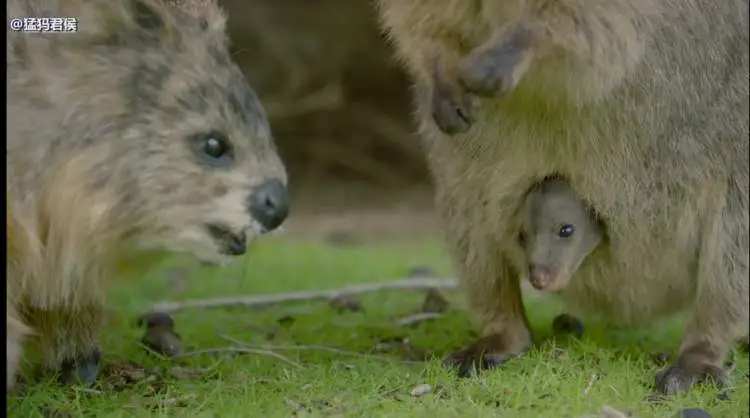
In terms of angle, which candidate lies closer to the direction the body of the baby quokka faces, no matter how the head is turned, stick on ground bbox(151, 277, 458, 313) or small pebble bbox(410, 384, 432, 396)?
the small pebble

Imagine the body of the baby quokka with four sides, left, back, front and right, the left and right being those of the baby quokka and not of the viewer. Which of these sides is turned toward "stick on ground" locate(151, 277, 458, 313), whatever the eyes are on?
right

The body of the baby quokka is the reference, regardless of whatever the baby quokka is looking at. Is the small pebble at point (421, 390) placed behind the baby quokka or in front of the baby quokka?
in front

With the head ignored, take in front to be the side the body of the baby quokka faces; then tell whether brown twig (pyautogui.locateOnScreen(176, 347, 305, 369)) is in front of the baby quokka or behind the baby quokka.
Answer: in front

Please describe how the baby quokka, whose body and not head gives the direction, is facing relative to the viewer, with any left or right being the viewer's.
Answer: facing the viewer and to the left of the viewer

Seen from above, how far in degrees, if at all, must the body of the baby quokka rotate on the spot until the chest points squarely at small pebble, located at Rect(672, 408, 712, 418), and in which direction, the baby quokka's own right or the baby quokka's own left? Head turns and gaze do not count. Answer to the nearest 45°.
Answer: approximately 90° to the baby quokka's own left

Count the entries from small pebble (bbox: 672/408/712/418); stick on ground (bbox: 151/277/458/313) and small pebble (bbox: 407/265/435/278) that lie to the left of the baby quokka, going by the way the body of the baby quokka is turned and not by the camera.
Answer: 1

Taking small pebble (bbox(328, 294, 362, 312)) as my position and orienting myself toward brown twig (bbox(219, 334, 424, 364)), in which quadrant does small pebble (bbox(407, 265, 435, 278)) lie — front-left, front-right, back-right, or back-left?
back-left
